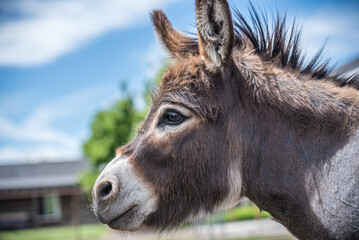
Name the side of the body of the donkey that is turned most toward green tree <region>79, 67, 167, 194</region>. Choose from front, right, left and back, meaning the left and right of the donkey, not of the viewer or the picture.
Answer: right

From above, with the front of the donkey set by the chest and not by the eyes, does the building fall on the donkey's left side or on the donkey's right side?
on the donkey's right side

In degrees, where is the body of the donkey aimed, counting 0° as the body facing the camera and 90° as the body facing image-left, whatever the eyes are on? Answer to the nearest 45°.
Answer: approximately 90°
